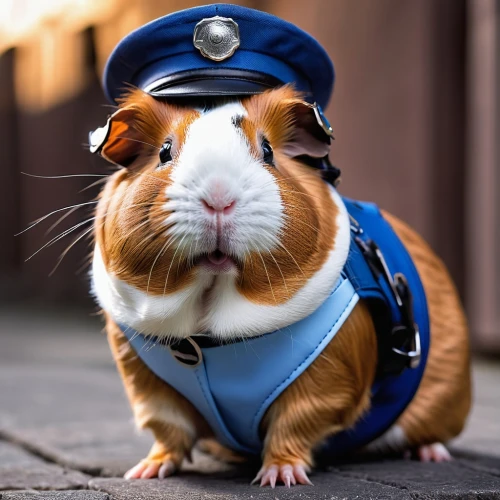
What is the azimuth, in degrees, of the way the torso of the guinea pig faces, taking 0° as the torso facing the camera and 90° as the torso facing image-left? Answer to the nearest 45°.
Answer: approximately 45°
